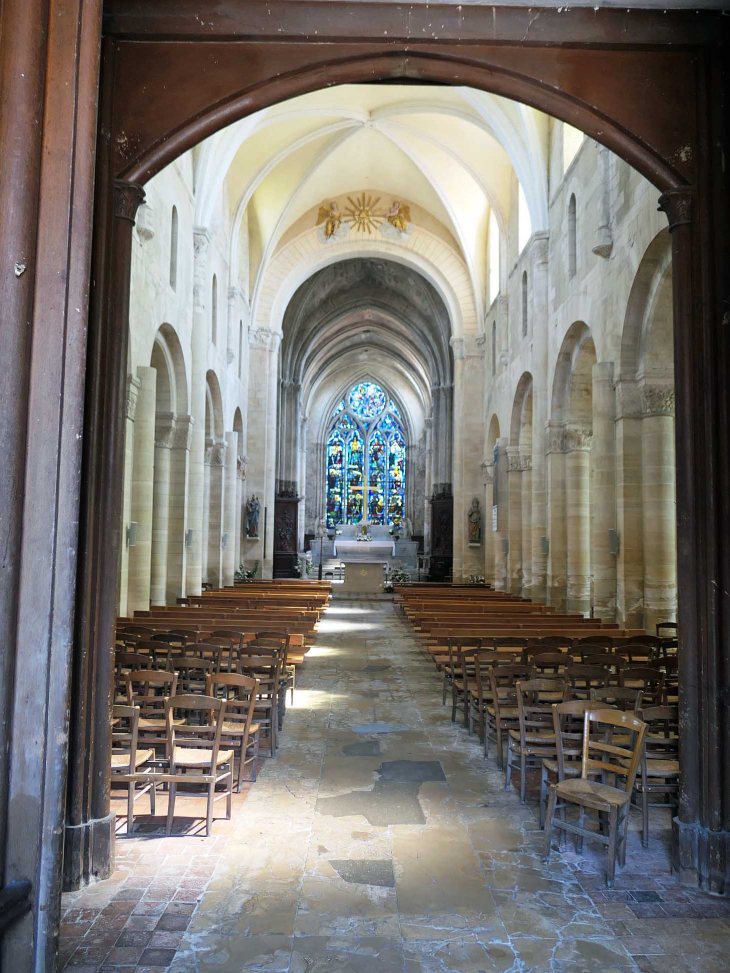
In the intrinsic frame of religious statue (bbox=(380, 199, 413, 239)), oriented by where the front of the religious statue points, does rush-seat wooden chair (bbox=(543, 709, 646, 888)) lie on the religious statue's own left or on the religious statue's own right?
on the religious statue's own left

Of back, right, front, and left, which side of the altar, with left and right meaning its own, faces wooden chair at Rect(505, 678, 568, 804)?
front

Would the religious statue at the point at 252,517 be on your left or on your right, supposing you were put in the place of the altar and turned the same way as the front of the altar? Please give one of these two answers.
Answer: on your right

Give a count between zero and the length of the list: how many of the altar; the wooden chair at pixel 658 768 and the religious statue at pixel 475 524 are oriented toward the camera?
2

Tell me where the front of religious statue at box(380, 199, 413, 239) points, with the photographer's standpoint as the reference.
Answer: facing the viewer and to the left of the viewer

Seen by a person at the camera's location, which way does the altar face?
facing the viewer

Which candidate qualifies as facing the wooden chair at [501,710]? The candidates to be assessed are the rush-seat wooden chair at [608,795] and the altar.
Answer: the altar

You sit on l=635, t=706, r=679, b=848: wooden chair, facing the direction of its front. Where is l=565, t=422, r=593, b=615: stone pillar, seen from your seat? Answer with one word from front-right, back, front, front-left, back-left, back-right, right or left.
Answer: front

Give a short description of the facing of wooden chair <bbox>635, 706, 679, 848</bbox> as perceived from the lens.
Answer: facing away from the viewer

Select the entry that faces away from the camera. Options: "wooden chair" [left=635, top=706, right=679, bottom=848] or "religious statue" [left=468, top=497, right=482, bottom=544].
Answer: the wooden chair

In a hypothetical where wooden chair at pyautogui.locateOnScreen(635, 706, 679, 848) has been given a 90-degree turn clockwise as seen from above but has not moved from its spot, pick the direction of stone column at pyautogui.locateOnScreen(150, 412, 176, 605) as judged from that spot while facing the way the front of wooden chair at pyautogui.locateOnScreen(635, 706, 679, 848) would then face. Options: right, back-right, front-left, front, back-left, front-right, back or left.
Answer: back-left

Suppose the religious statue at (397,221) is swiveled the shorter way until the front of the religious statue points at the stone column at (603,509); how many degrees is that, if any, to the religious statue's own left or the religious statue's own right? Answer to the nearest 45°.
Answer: approximately 45° to the religious statue's own left

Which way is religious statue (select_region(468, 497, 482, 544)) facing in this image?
toward the camera
